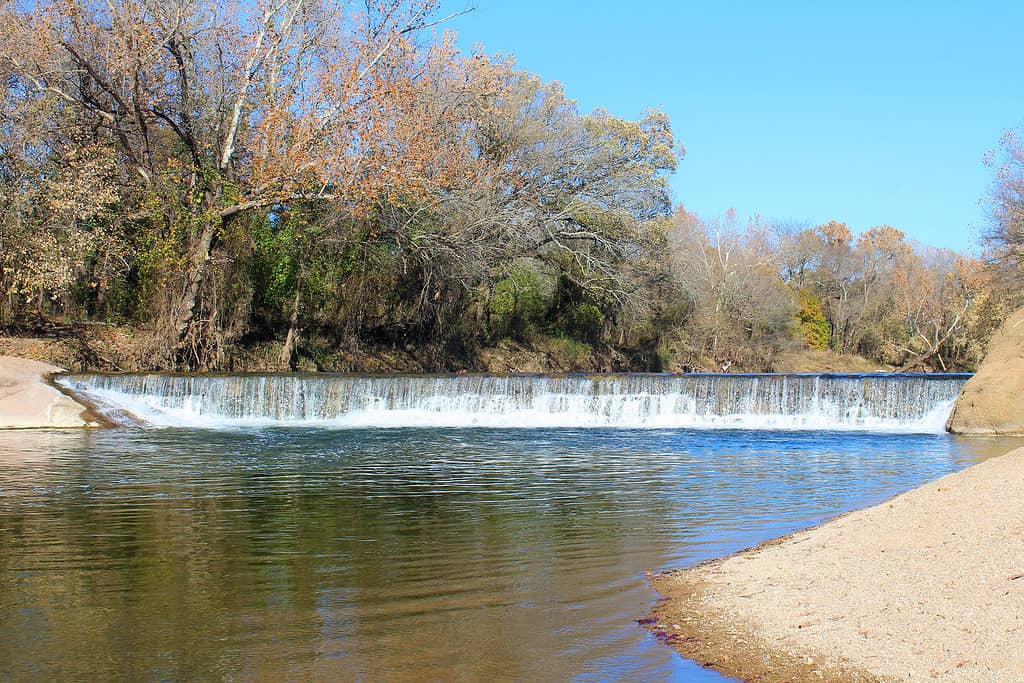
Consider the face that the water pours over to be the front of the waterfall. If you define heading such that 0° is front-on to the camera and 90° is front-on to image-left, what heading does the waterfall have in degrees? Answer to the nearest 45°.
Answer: approximately 0°

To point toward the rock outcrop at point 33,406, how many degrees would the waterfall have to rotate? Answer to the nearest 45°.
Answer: approximately 90° to its right

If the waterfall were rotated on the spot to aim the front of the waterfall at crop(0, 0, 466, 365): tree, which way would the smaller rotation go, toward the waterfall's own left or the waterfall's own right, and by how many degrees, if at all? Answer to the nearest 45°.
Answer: approximately 135° to the waterfall's own right

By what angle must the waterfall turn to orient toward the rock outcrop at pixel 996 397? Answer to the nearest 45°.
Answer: approximately 90° to its left

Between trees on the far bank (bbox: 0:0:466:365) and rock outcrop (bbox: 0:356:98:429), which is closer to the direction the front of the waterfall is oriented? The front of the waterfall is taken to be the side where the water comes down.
the rock outcrop
